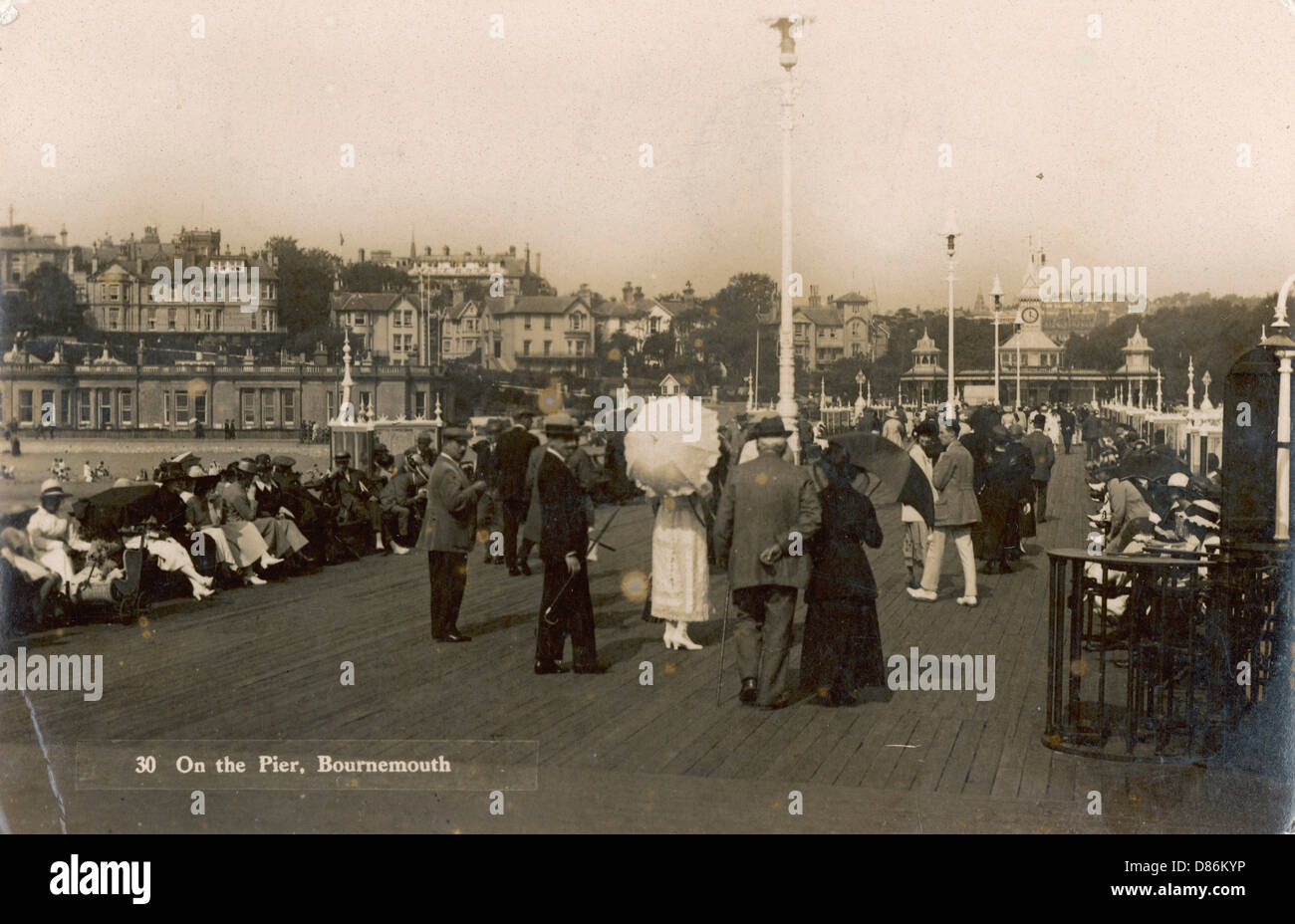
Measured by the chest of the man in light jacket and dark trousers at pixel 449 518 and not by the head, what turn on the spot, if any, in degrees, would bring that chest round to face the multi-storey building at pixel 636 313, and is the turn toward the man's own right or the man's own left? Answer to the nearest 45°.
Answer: approximately 45° to the man's own left

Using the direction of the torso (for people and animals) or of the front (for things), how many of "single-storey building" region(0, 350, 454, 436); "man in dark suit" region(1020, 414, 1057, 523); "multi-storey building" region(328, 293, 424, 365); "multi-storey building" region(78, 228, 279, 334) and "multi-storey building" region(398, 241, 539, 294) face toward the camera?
4

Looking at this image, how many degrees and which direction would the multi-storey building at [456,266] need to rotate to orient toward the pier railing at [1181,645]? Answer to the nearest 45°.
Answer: approximately 45° to its left

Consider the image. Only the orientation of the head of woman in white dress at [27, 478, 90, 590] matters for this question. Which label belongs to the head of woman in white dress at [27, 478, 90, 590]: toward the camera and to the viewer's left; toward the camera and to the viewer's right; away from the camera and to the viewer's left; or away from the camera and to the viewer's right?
toward the camera and to the viewer's right

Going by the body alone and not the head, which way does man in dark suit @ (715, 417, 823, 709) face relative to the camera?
away from the camera

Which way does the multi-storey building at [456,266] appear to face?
toward the camera

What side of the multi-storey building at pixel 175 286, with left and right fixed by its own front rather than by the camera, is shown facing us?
front

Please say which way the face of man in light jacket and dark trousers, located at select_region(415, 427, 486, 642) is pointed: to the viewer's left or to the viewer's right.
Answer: to the viewer's right

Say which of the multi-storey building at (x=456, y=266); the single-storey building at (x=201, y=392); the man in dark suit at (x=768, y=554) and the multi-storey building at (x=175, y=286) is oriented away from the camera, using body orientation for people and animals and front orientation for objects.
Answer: the man in dark suit

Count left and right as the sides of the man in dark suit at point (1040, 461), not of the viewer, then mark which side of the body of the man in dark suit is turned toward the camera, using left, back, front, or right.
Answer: back
